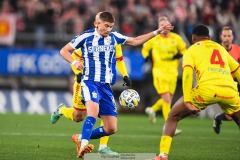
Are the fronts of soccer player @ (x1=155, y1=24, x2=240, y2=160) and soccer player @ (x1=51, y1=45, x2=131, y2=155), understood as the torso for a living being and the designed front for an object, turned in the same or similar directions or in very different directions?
very different directions

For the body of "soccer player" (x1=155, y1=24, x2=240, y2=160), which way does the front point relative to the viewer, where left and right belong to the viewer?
facing away from the viewer and to the left of the viewer

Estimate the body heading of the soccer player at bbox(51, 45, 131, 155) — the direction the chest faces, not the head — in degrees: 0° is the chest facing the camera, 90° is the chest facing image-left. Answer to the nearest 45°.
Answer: approximately 315°

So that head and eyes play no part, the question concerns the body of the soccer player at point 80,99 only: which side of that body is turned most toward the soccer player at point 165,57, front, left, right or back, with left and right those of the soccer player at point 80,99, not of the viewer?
left

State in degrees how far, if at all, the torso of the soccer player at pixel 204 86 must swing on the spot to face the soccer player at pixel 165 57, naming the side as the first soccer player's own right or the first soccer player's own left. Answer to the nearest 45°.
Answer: approximately 45° to the first soccer player's own right
